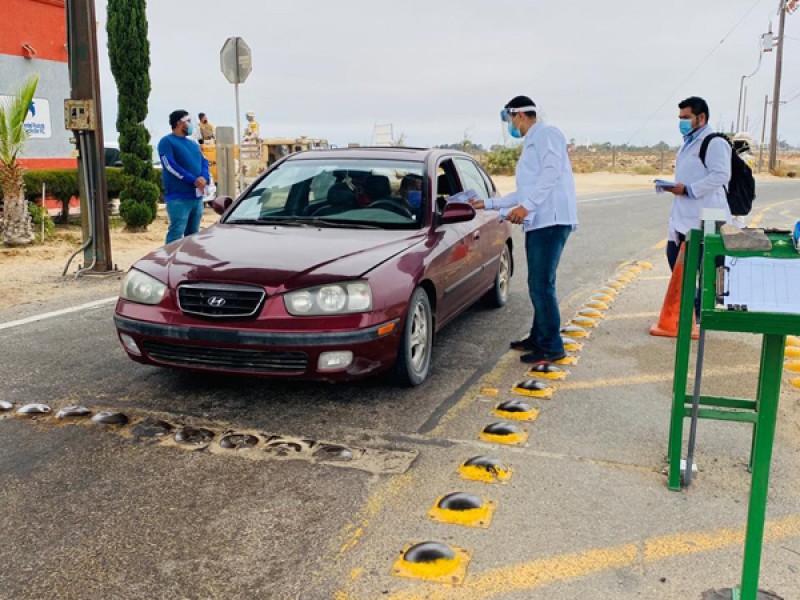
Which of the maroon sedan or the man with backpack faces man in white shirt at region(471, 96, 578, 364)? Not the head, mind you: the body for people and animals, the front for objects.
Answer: the man with backpack

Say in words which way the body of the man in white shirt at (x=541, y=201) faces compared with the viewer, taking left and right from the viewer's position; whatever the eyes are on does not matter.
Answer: facing to the left of the viewer

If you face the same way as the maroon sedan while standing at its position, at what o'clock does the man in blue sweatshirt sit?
The man in blue sweatshirt is roughly at 4 o'clock from the maroon sedan.

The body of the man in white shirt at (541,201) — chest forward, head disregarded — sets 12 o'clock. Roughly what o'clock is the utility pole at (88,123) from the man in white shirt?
The utility pole is roughly at 1 o'clock from the man in white shirt.

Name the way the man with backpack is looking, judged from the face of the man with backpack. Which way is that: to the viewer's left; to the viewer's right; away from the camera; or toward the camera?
to the viewer's left

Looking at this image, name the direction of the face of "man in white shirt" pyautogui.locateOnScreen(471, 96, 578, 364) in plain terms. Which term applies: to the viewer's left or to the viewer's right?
to the viewer's left

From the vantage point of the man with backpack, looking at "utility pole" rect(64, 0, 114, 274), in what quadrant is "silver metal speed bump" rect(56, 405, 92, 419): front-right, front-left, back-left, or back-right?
front-left

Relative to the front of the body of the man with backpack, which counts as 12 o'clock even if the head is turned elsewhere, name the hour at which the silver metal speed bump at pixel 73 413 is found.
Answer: The silver metal speed bump is roughly at 12 o'clock from the man with backpack.

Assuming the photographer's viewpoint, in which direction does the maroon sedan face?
facing the viewer and to the left of the viewer

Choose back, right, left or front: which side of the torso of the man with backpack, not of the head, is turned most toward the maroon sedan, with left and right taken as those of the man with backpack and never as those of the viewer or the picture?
front

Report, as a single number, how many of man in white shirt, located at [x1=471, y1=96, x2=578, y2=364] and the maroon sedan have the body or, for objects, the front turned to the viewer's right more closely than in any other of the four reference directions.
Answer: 0

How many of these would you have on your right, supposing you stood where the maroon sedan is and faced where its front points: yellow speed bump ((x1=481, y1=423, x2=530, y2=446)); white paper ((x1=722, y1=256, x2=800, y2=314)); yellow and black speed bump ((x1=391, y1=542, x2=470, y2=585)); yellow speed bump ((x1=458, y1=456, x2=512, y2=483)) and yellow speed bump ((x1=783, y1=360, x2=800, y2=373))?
0

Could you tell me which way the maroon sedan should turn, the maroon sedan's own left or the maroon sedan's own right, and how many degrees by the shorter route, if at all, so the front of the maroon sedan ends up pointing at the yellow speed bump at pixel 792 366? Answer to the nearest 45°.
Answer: approximately 135° to the maroon sedan's own left

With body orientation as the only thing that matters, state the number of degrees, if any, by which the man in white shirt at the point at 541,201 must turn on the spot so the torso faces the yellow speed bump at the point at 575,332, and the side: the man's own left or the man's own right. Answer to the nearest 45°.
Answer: approximately 90° to the man's own right
